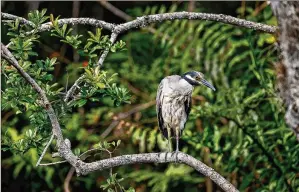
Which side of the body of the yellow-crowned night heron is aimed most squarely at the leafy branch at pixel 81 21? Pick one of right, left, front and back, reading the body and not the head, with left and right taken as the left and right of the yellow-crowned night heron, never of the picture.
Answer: right

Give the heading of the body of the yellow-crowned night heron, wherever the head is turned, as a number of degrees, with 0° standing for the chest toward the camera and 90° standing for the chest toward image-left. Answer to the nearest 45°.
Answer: approximately 315°

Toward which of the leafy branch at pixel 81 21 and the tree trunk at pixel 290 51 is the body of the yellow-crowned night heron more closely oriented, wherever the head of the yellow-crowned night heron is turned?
the tree trunk
